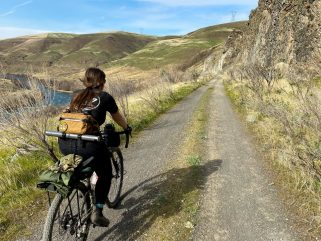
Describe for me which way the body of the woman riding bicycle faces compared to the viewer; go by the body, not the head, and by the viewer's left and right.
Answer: facing away from the viewer and to the right of the viewer

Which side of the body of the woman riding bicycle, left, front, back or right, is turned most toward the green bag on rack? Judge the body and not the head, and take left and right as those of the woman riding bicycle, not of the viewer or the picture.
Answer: back

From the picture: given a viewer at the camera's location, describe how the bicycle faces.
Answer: facing away from the viewer and to the right of the viewer
